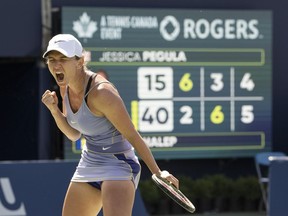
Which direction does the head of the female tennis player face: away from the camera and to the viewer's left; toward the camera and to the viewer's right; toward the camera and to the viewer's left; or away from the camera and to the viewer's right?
toward the camera and to the viewer's left

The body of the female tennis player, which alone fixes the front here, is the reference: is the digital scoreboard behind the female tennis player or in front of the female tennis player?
behind

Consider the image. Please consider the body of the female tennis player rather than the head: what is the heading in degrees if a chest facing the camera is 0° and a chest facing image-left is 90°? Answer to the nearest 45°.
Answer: approximately 45°

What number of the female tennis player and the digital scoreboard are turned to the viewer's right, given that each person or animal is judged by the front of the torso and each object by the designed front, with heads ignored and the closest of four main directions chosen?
0

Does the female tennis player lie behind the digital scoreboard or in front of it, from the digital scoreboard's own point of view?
in front
